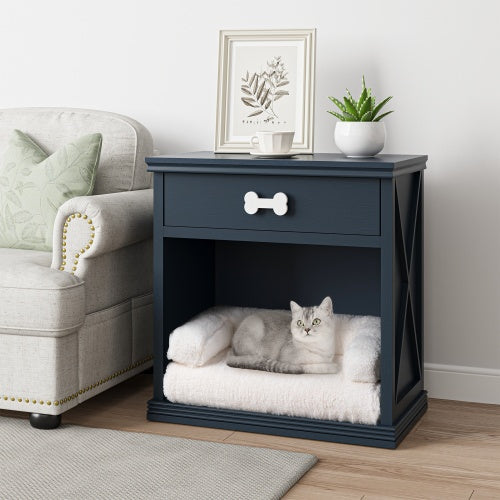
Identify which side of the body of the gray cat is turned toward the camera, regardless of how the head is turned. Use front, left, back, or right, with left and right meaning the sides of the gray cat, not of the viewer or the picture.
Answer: right

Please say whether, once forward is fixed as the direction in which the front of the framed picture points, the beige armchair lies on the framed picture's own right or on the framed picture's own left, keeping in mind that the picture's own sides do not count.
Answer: on the framed picture's own right

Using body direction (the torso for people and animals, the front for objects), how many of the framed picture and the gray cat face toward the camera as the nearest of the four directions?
1

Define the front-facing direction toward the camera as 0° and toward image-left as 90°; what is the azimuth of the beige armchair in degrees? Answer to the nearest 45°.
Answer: approximately 45°

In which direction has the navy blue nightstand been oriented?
toward the camera

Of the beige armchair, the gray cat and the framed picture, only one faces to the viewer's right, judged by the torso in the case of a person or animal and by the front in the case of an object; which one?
the gray cat

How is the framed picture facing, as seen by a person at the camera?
facing the viewer

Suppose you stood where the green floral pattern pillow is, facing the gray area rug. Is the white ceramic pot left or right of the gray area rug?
left

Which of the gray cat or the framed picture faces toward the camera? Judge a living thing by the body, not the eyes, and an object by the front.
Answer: the framed picture

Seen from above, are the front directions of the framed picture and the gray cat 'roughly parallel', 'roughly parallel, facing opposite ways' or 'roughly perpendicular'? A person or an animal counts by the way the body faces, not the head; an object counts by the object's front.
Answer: roughly perpendicular

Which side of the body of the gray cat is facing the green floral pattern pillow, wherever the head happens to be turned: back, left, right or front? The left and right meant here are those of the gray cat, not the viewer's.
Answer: back

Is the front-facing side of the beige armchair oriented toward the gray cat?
no
